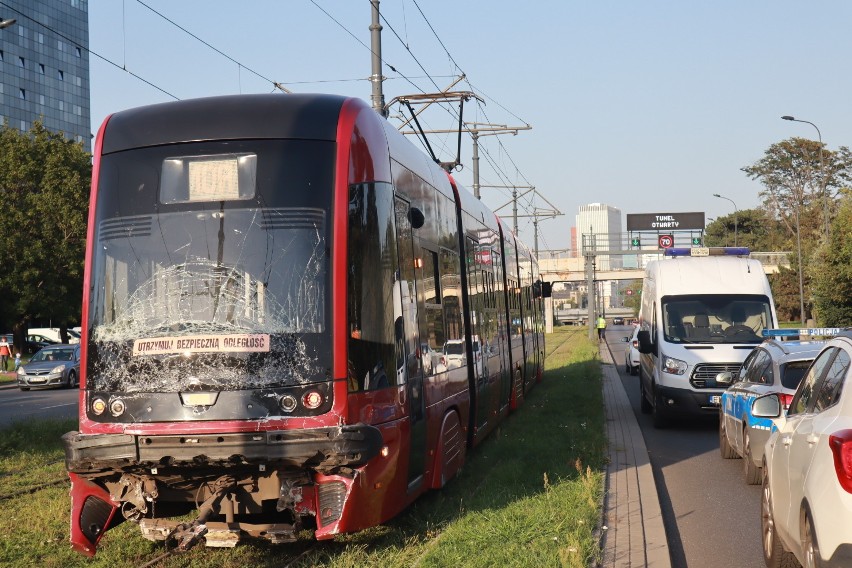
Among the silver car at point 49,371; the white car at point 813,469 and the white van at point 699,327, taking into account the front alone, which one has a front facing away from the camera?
the white car

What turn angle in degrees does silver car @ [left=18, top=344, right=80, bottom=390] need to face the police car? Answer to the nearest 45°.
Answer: approximately 45° to its left

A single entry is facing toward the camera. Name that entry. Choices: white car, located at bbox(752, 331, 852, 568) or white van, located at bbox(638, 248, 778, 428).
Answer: the white van

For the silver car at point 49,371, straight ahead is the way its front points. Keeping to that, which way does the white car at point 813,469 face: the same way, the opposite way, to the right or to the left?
the opposite way

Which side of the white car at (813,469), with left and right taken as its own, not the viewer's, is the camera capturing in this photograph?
back

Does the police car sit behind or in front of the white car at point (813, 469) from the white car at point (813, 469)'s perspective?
in front

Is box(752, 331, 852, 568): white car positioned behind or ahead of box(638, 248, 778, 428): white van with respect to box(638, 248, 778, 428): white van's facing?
ahead

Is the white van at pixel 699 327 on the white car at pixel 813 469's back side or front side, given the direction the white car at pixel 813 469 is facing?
on the front side

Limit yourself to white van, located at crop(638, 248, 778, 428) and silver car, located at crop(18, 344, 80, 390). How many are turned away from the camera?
0

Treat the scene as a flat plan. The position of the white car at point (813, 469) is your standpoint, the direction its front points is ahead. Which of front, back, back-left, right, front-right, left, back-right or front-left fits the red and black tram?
left

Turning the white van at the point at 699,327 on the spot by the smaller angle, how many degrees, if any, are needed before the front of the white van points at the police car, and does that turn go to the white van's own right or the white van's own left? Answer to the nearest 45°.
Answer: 0° — it already faces it

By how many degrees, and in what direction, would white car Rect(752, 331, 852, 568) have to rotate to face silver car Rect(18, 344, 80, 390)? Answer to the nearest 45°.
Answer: approximately 45° to its left

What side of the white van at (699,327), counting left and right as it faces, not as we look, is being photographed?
front

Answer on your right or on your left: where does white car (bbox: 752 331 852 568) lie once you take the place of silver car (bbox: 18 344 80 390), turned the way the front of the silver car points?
on your left

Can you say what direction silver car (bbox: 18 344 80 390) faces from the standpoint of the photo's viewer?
facing the viewer and to the left of the viewer

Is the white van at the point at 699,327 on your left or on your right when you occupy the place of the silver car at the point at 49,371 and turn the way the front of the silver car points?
on your left
